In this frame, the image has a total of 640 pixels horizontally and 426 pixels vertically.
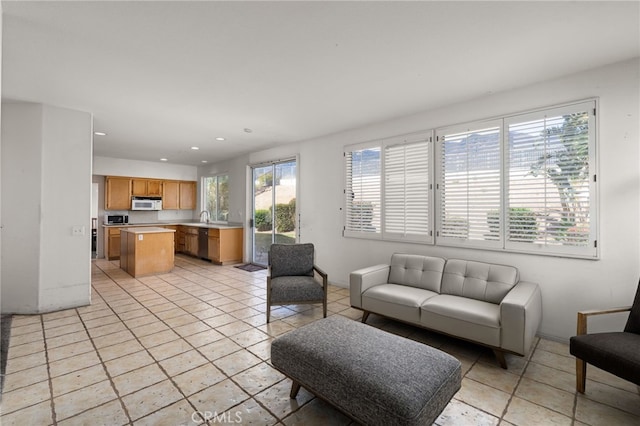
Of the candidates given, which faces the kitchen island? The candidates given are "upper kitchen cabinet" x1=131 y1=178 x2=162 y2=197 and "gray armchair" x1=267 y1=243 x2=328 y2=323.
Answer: the upper kitchen cabinet

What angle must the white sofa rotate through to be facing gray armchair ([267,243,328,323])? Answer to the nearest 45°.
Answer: approximately 45° to its right

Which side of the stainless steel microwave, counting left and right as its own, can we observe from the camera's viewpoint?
front

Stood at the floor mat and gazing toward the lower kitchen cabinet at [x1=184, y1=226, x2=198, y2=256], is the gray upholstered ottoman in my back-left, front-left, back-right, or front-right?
back-left

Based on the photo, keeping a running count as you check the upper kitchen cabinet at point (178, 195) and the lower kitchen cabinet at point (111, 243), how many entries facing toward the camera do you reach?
2

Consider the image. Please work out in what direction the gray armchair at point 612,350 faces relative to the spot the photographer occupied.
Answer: facing the viewer and to the left of the viewer

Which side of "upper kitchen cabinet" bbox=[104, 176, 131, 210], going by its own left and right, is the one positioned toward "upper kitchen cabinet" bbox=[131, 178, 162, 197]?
left

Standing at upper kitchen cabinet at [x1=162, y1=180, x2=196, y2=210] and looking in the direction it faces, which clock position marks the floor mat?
The floor mat is roughly at 11 o'clock from the upper kitchen cabinet.

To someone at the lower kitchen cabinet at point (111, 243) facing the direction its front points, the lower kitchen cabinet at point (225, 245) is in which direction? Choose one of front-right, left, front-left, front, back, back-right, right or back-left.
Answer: front-left

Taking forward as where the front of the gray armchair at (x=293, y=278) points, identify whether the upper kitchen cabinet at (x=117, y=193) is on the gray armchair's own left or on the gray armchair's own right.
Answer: on the gray armchair's own right

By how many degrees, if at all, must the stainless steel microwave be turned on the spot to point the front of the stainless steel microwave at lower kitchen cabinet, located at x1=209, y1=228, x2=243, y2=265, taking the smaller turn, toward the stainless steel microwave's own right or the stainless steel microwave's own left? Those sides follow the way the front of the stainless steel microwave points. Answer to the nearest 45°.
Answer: approximately 45° to the stainless steel microwave's own left

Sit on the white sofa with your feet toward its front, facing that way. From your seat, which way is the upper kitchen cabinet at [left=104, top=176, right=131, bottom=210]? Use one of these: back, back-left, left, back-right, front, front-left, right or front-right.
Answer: front-right

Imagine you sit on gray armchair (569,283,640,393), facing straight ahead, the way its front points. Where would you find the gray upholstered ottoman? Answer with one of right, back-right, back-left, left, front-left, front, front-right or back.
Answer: front

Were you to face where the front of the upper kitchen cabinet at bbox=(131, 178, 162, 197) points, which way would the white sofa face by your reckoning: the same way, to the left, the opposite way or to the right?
to the right

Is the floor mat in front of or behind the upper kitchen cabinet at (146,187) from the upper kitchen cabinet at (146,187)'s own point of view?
in front

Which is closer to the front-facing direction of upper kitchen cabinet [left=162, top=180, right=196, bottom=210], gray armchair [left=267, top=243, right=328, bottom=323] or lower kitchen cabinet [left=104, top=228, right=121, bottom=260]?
the gray armchair

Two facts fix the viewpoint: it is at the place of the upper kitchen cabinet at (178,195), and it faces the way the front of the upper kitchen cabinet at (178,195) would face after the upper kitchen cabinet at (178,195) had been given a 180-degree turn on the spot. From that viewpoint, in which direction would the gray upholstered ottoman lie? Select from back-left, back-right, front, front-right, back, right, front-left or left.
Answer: back

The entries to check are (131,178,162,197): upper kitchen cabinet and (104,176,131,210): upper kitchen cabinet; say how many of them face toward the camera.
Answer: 2
